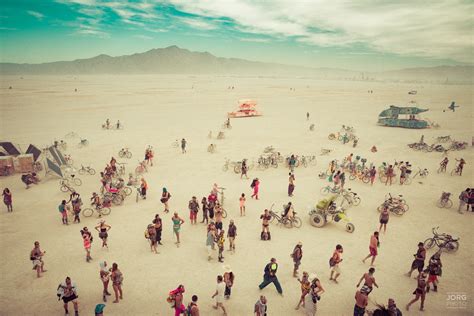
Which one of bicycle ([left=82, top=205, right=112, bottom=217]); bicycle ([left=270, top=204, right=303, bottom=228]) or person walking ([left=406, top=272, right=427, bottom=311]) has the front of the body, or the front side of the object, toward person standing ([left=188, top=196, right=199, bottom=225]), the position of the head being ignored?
bicycle ([left=270, top=204, right=303, bottom=228])

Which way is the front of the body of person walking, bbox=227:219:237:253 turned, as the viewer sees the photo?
away from the camera

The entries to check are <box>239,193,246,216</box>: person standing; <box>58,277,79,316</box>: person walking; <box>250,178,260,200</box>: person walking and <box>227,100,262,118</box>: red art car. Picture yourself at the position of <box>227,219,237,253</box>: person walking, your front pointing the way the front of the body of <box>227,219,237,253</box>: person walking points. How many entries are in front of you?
3

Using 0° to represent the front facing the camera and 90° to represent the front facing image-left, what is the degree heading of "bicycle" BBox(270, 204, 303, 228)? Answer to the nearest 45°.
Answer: approximately 90°
